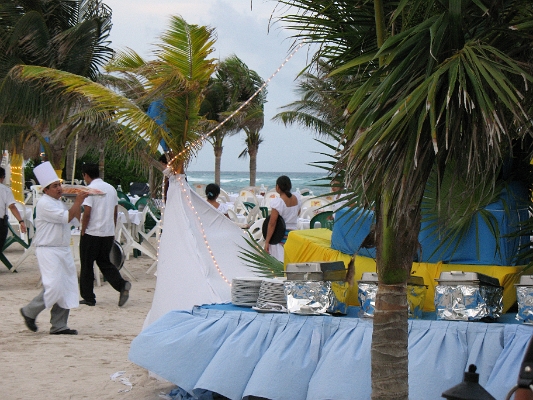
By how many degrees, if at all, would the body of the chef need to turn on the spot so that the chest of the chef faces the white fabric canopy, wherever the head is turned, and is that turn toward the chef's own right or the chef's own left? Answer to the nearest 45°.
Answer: approximately 45° to the chef's own right

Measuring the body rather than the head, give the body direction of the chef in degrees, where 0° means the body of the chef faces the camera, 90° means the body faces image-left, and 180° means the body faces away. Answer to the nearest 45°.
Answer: approximately 270°

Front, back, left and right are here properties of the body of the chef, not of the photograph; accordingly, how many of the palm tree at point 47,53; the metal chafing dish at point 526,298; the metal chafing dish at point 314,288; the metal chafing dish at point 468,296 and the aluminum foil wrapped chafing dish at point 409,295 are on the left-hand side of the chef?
1

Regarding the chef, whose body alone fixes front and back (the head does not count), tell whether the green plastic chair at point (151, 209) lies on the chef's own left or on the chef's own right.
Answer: on the chef's own left

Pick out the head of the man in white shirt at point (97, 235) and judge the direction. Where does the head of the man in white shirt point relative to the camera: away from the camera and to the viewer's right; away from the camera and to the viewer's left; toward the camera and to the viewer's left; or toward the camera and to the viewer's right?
away from the camera and to the viewer's left

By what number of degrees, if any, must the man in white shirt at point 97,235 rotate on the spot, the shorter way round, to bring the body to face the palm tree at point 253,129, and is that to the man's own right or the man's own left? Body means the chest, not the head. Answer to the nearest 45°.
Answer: approximately 45° to the man's own right

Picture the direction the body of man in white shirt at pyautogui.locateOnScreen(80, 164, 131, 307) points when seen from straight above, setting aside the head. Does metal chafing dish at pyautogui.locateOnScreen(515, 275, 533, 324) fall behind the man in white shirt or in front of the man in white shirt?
behind

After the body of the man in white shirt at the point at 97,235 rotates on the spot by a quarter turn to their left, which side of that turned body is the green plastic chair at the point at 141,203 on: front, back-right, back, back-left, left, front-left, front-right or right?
back-right

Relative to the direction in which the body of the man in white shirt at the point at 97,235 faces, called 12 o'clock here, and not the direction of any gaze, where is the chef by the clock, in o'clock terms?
The chef is roughly at 8 o'clock from the man in white shirt.

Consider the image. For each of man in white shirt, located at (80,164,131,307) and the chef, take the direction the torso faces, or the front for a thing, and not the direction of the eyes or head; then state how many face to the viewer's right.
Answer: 1

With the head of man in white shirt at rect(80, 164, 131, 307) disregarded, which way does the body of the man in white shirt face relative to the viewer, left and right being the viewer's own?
facing away from the viewer and to the left of the viewer

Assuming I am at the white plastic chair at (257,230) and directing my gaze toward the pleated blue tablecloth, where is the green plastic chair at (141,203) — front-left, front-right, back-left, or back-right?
back-right

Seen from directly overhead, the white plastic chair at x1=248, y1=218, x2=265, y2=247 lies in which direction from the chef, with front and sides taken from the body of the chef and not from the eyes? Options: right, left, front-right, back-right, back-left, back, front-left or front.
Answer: front-left

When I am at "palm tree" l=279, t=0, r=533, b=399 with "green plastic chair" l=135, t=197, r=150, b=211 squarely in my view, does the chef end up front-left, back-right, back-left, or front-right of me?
front-left

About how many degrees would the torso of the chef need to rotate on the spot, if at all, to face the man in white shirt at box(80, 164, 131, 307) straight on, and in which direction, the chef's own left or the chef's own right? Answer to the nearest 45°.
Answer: approximately 90° to the chef's own left
